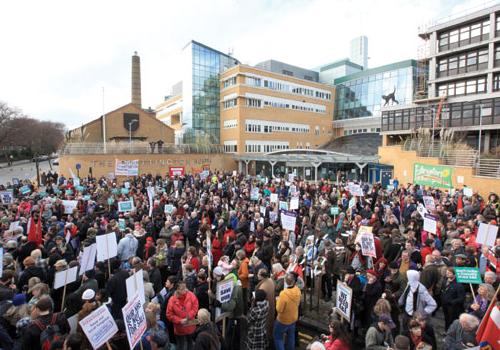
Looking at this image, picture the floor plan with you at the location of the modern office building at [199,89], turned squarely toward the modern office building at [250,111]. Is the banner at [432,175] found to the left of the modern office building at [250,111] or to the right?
right

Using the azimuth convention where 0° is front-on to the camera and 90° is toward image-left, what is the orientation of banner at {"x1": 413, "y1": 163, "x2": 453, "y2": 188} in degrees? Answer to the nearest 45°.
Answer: approximately 0°

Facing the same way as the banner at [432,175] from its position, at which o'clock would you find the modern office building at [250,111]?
The modern office building is roughly at 4 o'clock from the banner.

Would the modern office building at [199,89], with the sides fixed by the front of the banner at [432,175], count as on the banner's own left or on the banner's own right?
on the banner's own right

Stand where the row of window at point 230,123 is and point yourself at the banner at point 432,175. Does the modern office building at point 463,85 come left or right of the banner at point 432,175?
left

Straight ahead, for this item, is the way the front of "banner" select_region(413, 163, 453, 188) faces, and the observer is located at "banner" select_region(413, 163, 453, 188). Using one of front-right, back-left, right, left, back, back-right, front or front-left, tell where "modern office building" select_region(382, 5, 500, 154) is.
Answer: back

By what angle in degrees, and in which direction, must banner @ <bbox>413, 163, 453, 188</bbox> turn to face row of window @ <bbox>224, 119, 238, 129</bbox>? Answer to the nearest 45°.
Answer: approximately 135° to its right
